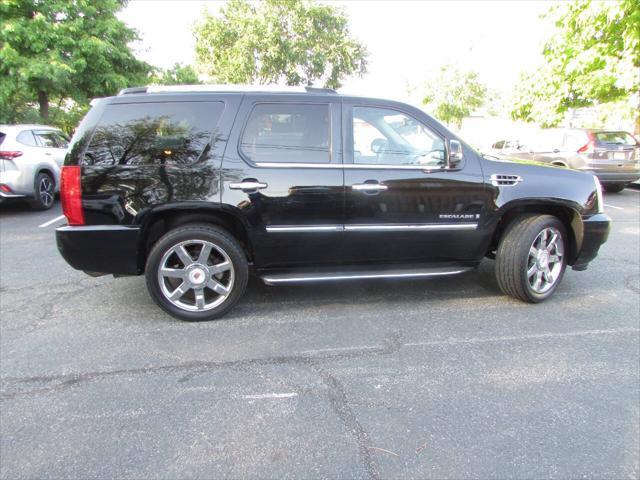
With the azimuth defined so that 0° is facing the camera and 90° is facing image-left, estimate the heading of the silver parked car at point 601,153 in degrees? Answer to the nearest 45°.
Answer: approximately 135°

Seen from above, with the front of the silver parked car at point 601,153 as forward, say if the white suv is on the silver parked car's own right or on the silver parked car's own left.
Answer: on the silver parked car's own left

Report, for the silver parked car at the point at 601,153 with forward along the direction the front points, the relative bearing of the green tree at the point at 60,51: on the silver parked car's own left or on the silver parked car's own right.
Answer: on the silver parked car's own left

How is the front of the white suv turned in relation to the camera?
facing away from the viewer and to the right of the viewer

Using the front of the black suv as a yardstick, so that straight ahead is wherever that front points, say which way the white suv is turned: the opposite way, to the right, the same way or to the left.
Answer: to the left

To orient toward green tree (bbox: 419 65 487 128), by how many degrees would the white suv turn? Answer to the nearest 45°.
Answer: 0° — it already faces it

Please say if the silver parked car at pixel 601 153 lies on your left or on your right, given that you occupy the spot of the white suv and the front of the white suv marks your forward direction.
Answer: on your right

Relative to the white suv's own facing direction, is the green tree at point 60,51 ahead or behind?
ahead

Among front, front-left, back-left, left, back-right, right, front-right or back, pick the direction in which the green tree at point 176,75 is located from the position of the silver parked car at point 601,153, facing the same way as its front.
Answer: front-left

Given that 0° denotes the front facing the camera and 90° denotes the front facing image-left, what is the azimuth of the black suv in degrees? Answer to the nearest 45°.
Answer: approximately 270°

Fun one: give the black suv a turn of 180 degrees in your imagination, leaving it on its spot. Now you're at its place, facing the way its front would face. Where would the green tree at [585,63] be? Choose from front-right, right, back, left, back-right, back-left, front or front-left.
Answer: back-right

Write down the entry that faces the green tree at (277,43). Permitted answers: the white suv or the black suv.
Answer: the white suv

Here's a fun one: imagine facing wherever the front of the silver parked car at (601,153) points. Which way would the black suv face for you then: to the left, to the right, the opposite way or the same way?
to the right

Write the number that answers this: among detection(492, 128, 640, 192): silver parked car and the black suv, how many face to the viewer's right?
1

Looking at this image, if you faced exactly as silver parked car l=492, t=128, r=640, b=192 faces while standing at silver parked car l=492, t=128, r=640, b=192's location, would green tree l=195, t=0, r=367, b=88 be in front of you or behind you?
in front

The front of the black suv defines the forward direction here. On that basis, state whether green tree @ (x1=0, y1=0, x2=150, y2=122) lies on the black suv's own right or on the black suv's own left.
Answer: on the black suv's own left

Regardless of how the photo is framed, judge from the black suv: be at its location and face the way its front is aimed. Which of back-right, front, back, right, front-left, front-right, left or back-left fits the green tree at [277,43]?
left
